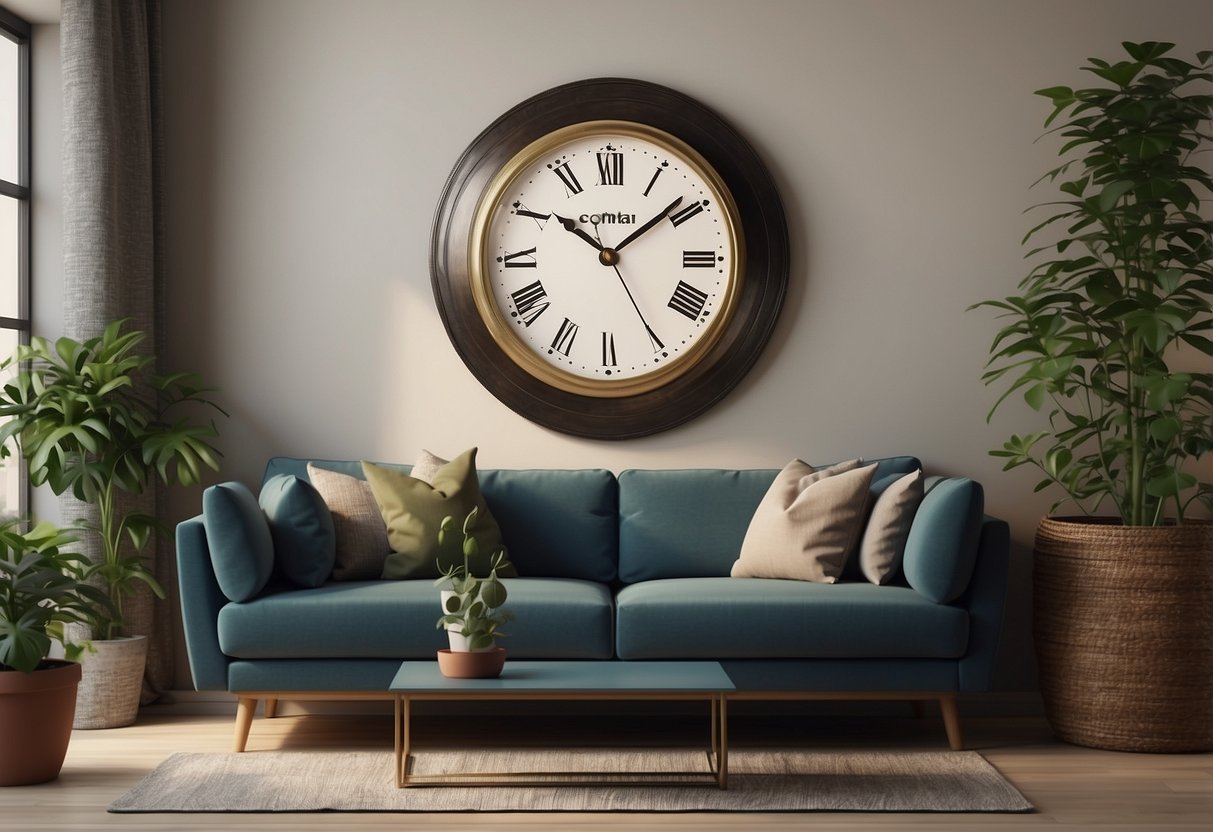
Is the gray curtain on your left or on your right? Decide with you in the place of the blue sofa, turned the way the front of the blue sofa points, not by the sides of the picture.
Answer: on your right

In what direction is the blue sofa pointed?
toward the camera

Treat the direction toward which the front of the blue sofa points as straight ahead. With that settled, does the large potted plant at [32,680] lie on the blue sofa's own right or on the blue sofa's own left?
on the blue sofa's own right

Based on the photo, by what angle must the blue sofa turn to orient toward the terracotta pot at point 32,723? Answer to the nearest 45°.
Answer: approximately 90° to its right

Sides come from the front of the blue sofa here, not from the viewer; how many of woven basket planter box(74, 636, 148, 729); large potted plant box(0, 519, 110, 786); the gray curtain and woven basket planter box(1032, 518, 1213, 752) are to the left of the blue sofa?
1

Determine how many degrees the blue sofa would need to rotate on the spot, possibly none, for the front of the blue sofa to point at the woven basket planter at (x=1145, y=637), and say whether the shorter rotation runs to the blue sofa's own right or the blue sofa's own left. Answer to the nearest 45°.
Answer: approximately 90° to the blue sofa's own left

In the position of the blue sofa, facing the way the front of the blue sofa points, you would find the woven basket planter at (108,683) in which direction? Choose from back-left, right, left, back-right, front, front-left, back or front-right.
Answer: right

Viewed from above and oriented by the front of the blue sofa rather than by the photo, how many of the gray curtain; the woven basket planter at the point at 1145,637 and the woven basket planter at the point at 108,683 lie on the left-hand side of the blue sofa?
1

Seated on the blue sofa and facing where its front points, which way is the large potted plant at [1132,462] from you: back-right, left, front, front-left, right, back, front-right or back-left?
left

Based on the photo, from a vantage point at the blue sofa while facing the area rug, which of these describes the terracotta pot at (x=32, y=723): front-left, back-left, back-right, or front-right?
front-right

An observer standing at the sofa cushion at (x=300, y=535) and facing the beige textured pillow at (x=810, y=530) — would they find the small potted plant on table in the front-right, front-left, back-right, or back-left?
front-right

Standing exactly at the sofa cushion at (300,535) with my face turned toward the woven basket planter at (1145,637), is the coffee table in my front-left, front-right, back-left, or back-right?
front-right

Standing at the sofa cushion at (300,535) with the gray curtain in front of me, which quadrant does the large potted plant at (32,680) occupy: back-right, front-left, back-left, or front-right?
front-left

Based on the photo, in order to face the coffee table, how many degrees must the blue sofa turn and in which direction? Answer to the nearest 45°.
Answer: approximately 45° to its right

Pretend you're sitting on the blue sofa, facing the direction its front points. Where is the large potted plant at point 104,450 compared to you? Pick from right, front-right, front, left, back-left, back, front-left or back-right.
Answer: right
